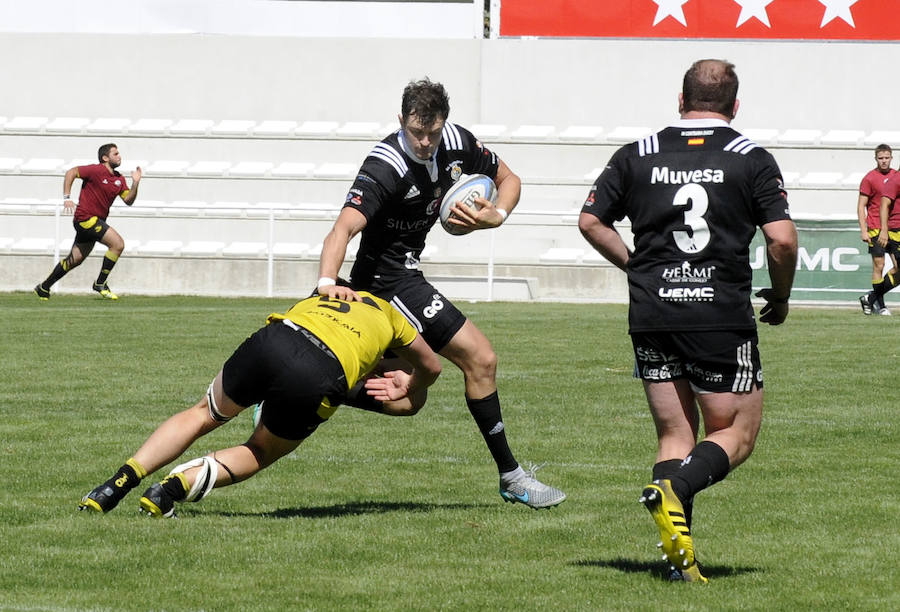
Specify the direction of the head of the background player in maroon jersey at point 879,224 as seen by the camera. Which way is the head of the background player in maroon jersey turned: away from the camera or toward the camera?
toward the camera

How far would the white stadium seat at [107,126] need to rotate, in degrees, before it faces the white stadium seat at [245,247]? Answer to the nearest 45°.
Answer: approximately 45° to its left

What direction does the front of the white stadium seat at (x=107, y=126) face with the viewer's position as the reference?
facing the viewer

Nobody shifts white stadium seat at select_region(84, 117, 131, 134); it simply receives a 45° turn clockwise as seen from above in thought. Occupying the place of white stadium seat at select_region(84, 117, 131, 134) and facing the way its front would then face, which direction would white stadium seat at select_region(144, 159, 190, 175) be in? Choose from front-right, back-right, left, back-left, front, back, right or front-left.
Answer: left

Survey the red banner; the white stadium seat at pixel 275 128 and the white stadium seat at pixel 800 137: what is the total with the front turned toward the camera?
3

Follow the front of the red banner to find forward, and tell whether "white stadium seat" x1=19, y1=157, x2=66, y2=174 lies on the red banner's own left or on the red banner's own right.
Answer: on the red banner's own right

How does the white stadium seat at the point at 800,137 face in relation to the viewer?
toward the camera

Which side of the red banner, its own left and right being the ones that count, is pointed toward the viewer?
front

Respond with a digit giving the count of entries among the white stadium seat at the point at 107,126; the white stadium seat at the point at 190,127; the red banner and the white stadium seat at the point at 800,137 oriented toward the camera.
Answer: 4

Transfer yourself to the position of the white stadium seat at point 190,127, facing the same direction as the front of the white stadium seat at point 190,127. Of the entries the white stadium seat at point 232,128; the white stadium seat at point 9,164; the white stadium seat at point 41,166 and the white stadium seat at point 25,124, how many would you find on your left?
1

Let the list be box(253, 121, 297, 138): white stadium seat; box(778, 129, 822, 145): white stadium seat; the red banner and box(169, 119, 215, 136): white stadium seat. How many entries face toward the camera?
4

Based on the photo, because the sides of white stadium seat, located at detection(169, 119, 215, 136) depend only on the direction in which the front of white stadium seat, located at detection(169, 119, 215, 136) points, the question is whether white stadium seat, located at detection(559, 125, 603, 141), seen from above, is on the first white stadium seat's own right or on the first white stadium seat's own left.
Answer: on the first white stadium seat's own left

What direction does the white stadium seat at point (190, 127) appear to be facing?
toward the camera

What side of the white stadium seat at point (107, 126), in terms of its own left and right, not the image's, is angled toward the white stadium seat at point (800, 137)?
left

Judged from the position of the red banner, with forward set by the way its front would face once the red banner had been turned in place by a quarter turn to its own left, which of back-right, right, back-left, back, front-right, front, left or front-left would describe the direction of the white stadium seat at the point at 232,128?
back

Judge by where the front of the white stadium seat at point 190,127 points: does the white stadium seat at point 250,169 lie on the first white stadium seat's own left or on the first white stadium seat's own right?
on the first white stadium seat's own left

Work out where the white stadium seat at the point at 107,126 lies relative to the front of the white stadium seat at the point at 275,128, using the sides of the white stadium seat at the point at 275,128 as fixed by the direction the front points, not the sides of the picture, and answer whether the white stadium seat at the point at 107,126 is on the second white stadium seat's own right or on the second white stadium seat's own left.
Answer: on the second white stadium seat's own right
